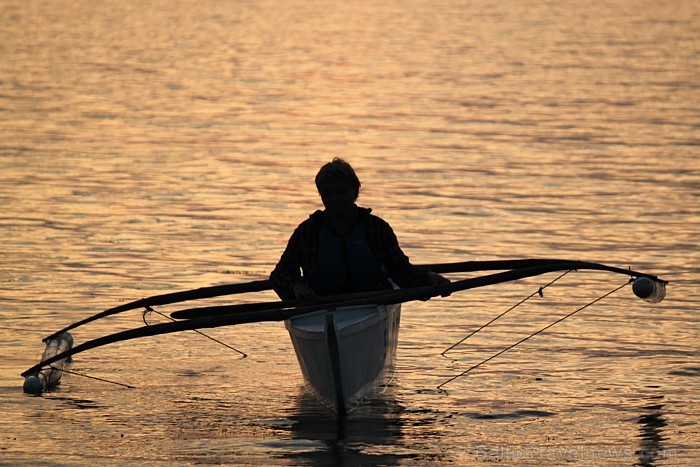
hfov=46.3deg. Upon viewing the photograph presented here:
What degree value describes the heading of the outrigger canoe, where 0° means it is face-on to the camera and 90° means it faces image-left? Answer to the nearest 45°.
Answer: approximately 0°
